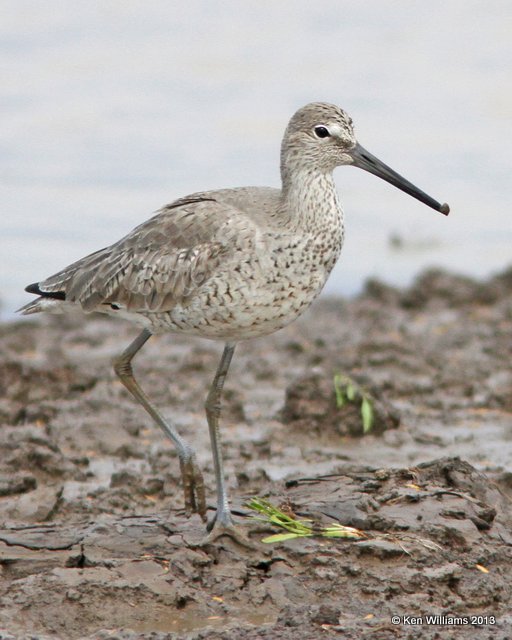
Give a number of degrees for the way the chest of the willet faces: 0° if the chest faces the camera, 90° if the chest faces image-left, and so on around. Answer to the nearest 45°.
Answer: approximately 270°

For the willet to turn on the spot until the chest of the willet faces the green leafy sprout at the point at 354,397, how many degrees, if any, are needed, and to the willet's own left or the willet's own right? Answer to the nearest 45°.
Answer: approximately 45° to the willet's own left
